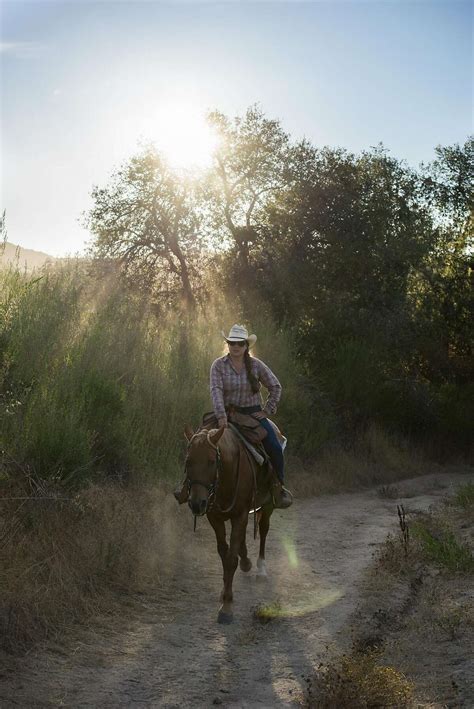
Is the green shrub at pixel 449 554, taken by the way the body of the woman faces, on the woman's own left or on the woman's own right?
on the woman's own left

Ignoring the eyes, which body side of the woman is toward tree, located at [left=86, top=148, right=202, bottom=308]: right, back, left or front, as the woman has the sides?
back

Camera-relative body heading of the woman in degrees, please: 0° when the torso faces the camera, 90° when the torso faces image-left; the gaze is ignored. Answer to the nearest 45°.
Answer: approximately 0°

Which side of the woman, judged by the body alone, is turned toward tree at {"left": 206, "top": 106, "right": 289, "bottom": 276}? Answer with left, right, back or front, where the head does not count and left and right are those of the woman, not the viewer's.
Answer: back
